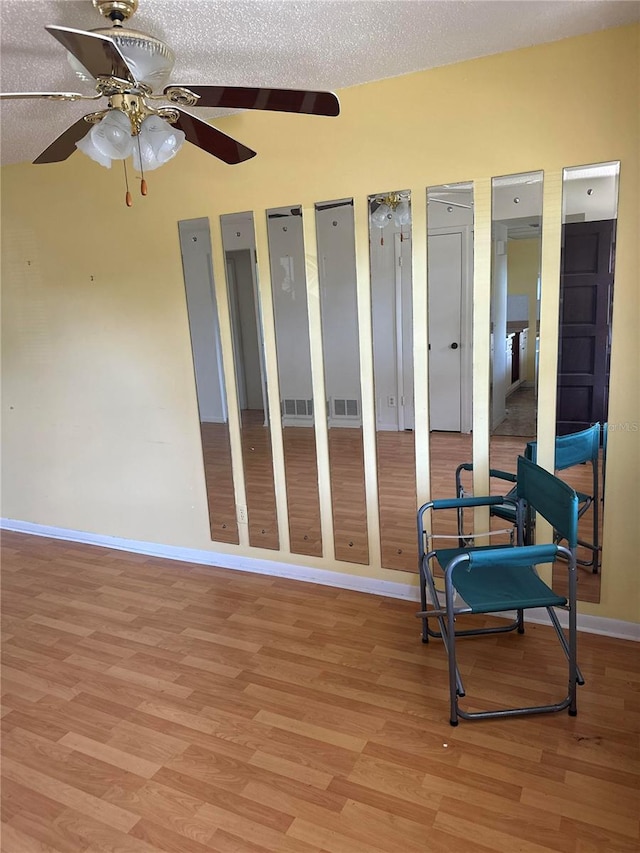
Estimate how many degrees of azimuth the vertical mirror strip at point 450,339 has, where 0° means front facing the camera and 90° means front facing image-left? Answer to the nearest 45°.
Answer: approximately 0°

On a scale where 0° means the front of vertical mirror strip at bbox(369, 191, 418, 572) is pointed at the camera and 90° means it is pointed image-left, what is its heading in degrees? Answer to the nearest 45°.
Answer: approximately 45°

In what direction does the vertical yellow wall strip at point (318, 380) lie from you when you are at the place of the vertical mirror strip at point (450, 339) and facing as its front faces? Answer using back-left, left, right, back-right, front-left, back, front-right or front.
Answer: right

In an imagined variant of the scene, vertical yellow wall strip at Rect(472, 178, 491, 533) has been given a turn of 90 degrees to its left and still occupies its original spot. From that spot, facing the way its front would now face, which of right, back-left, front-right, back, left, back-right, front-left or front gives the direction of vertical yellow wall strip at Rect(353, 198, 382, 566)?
back

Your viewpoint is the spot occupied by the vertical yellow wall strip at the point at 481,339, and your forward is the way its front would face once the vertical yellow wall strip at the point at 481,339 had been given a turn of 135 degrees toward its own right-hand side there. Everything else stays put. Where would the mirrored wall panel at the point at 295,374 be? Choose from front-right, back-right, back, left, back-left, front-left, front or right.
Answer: front-left
